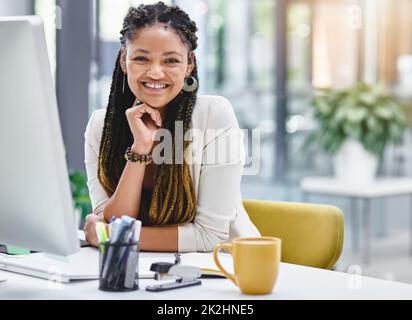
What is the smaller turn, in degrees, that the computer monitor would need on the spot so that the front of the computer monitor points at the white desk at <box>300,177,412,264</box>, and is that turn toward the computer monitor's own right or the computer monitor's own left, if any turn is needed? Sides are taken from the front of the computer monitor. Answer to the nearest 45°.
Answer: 0° — it already faces it

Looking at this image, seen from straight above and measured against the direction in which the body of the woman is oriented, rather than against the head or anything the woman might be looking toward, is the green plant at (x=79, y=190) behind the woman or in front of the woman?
behind

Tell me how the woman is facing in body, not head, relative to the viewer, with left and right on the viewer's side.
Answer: facing the viewer

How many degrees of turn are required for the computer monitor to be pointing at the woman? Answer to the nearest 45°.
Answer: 0° — it already faces them

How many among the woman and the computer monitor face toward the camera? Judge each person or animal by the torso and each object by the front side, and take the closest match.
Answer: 1

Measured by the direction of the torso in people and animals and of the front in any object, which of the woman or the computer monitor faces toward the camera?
the woman

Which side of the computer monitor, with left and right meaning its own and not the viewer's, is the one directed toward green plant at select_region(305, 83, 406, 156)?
front

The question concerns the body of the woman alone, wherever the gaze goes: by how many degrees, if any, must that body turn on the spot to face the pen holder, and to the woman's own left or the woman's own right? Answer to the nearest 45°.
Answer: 0° — they already face it

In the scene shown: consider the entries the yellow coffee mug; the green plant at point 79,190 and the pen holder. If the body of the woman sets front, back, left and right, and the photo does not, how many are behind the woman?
1

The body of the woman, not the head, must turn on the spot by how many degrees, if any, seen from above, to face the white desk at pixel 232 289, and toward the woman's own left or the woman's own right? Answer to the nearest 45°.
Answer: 0° — they already face it

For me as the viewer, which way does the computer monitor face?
facing away from the viewer and to the right of the viewer

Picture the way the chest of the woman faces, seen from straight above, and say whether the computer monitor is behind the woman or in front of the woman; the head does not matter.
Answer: in front

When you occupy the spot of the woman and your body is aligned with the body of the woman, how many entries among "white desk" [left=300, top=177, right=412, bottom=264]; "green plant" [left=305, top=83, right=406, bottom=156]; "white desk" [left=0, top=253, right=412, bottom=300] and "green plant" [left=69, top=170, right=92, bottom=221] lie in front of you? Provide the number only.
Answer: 1

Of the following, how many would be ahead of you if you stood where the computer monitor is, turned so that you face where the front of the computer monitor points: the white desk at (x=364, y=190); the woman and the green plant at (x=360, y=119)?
3
